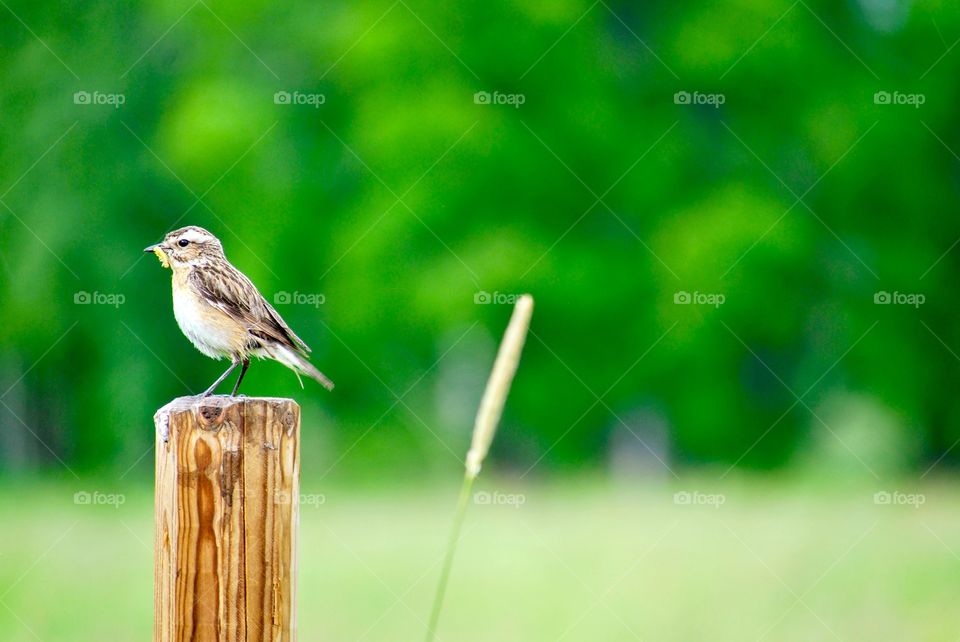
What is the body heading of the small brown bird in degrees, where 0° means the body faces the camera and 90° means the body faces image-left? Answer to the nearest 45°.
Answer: approximately 90°

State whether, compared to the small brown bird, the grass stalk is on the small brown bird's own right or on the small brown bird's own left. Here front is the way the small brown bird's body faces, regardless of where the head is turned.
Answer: on the small brown bird's own left
